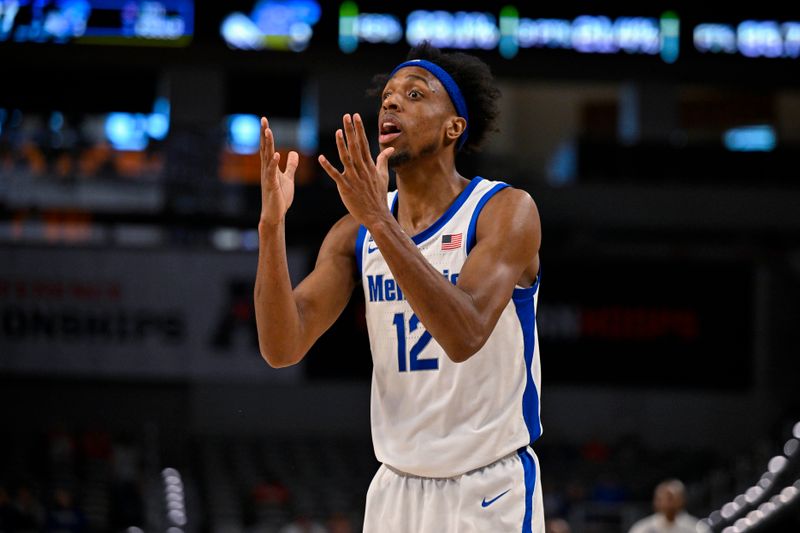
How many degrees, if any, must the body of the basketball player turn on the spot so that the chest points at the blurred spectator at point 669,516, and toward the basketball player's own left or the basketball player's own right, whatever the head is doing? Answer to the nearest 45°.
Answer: approximately 135° to the basketball player's own right

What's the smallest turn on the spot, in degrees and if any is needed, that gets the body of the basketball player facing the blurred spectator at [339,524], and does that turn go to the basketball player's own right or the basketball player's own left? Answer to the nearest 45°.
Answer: approximately 135° to the basketball player's own right

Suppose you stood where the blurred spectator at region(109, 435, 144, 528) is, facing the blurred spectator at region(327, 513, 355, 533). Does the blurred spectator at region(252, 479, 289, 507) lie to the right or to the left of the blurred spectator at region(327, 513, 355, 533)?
left

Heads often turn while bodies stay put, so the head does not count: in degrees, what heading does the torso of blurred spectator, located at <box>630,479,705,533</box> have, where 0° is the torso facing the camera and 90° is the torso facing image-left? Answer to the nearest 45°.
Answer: approximately 0°

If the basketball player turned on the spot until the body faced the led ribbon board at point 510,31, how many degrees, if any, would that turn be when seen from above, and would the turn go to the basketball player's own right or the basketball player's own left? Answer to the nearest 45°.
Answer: approximately 135° to the basketball player's own right

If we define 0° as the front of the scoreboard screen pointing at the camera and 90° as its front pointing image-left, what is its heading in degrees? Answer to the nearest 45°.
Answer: approximately 0°
